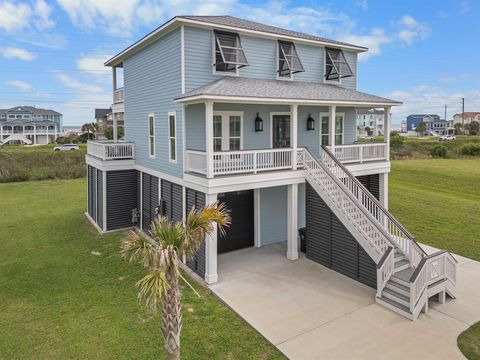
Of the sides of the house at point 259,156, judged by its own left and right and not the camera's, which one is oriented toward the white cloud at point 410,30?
left

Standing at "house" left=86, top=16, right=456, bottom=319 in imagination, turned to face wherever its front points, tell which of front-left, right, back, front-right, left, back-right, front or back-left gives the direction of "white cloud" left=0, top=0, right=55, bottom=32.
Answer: back

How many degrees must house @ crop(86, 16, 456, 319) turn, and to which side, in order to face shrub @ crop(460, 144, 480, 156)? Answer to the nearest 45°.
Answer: approximately 90° to its left

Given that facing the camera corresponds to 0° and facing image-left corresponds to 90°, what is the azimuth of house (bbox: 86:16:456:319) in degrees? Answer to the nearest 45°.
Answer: approximately 315°

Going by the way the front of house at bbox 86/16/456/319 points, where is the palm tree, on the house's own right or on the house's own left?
on the house's own right

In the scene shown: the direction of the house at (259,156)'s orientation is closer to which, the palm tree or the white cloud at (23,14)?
the palm tree

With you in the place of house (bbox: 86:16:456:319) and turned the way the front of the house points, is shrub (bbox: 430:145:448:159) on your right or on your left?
on your left
